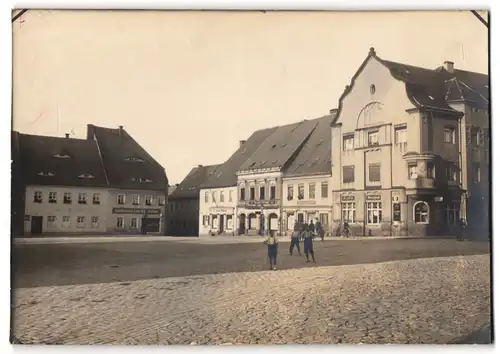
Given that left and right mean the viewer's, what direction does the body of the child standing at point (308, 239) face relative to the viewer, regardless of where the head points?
facing the viewer

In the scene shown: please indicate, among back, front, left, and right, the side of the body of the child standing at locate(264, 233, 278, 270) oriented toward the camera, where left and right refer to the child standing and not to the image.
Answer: front
